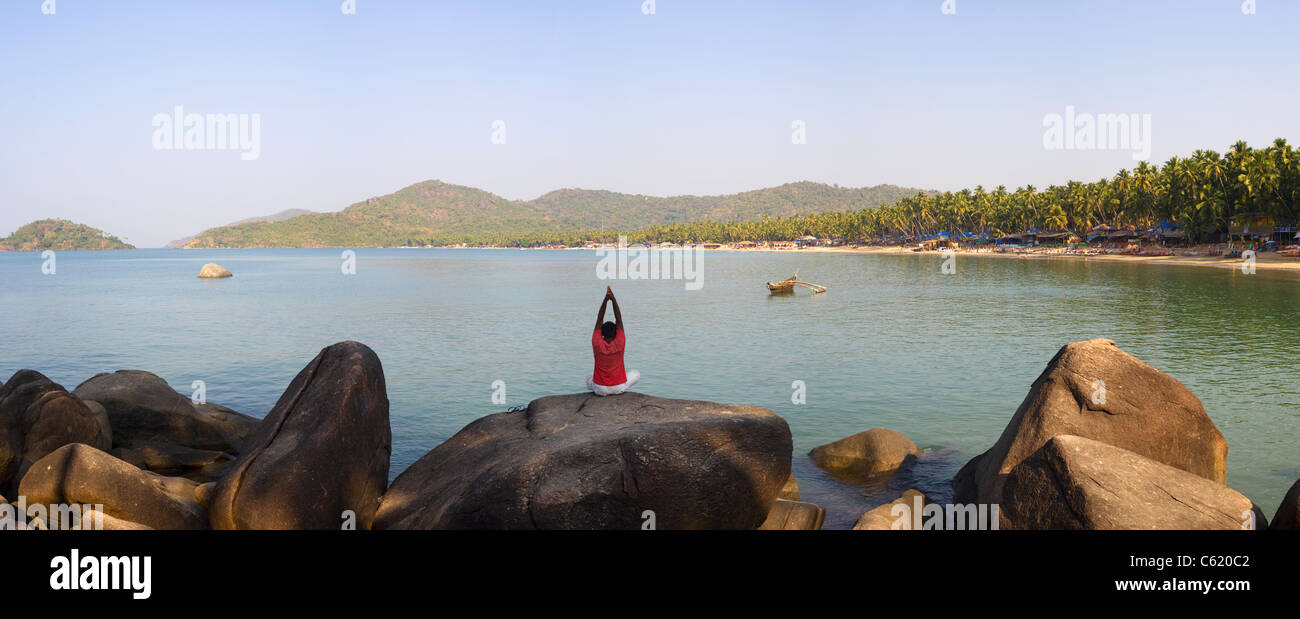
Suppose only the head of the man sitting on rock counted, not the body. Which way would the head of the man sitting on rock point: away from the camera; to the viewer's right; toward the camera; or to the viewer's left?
away from the camera

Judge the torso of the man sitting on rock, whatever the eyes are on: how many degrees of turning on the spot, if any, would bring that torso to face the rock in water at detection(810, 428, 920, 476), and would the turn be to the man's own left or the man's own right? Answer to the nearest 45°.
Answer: approximately 45° to the man's own right

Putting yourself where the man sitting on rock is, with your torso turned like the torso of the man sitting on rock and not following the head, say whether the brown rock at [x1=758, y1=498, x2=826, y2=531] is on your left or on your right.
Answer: on your right

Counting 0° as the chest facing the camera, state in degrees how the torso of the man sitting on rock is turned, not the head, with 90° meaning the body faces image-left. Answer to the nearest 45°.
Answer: approximately 180°

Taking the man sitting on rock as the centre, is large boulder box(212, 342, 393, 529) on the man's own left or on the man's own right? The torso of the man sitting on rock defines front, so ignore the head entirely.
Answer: on the man's own left

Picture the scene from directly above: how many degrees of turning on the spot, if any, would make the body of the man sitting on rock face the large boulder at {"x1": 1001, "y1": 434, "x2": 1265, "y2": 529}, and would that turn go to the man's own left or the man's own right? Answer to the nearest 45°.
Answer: approximately 135° to the man's own right

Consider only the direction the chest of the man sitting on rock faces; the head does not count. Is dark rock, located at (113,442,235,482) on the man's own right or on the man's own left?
on the man's own left

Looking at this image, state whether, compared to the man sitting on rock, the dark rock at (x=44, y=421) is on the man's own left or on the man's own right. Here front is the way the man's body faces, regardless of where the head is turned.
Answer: on the man's own left

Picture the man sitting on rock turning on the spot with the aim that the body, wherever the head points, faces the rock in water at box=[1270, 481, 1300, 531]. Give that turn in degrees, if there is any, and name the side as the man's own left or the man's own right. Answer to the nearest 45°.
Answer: approximately 135° to the man's own right

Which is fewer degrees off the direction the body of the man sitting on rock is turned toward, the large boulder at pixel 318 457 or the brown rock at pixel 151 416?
the brown rock
